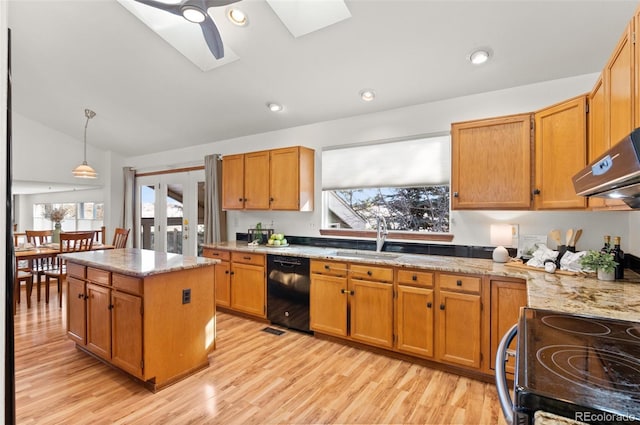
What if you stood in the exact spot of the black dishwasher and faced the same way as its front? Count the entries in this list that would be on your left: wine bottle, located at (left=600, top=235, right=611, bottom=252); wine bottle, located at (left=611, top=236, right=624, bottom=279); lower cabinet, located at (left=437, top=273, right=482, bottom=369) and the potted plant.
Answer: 4

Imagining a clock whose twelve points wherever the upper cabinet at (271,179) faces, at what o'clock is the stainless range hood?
The stainless range hood is roughly at 10 o'clock from the upper cabinet.

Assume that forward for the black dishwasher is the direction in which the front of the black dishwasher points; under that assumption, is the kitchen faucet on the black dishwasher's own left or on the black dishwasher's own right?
on the black dishwasher's own left

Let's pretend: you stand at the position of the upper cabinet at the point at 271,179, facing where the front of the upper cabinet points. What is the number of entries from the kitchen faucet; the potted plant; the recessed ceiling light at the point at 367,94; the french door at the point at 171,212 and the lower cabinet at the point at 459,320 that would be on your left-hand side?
4

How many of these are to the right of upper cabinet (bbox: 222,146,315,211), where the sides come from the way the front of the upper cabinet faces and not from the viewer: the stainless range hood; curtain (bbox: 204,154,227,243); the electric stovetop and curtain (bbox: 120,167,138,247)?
2

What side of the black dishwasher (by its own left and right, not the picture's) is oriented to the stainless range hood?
left

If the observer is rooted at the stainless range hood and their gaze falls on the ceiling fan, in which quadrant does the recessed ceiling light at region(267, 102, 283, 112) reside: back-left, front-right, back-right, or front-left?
front-right

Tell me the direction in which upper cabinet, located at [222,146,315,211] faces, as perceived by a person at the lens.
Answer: facing the viewer and to the left of the viewer

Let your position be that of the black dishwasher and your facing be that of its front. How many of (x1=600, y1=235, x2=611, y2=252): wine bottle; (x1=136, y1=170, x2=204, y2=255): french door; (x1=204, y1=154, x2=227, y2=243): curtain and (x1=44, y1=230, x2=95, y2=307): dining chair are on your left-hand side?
1

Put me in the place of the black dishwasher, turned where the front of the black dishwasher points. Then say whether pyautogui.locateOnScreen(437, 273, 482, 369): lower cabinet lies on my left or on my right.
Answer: on my left

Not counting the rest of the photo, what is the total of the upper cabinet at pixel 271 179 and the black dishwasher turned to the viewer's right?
0

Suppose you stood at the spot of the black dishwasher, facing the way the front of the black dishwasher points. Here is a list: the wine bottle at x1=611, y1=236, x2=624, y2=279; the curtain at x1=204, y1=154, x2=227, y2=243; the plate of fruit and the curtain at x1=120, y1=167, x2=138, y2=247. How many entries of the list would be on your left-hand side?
1

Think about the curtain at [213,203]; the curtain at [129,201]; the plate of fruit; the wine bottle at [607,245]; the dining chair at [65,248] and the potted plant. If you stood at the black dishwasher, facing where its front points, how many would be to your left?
2

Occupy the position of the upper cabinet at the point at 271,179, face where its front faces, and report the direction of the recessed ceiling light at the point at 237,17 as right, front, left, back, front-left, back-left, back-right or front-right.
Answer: front-left
